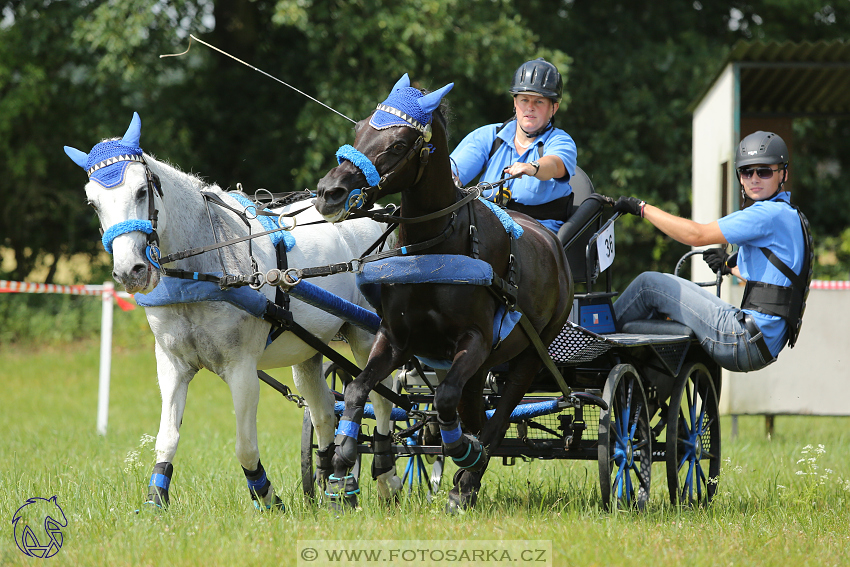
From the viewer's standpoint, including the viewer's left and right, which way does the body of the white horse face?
facing the viewer and to the left of the viewer

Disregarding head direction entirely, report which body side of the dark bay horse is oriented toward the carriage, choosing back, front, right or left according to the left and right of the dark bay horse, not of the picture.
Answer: back

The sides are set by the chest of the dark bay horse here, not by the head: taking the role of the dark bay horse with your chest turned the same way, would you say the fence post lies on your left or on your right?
on your right

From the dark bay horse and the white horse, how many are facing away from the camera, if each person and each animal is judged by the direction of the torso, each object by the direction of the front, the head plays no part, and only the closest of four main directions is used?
0

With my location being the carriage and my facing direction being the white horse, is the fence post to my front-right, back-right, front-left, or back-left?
front-right

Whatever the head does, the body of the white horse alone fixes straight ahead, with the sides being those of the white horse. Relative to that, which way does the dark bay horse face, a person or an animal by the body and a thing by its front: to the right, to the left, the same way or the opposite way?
the same way

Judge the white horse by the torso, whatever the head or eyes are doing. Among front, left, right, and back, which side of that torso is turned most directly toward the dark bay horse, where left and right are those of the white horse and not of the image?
left

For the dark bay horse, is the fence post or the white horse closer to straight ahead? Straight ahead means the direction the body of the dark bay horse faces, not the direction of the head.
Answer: the white horse

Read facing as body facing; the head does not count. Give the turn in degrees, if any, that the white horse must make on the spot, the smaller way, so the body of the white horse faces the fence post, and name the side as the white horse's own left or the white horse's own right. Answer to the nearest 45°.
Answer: approximately 135° to the white horse's own right

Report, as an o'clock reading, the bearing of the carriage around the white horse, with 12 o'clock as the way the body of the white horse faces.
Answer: The carriage is roughly at 7 o'clock from the white horse.

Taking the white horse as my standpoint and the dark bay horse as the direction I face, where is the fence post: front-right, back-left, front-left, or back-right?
back-left
